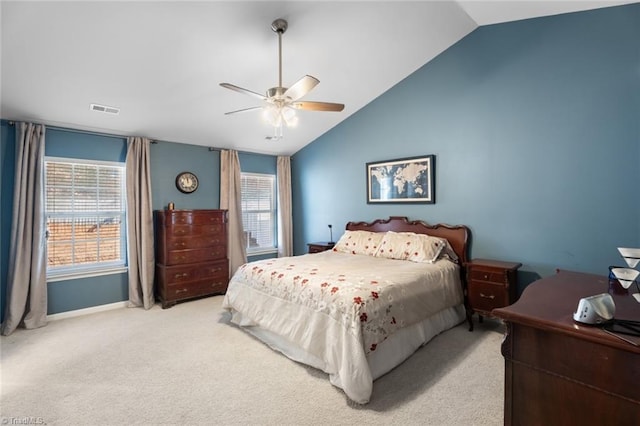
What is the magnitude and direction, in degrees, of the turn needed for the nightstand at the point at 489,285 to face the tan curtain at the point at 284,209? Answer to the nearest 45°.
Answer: approximately 45° to its right

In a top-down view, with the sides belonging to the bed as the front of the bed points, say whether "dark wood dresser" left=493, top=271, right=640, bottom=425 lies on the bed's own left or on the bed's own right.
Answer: on the bed's own left

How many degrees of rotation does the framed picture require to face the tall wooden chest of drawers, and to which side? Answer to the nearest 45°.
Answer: approximately 45° to its right

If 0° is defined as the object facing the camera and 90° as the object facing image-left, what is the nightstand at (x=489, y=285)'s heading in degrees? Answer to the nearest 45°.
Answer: approximately 45°

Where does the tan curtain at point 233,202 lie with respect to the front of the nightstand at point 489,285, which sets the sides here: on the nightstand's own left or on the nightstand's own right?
on the nightstand's own right
